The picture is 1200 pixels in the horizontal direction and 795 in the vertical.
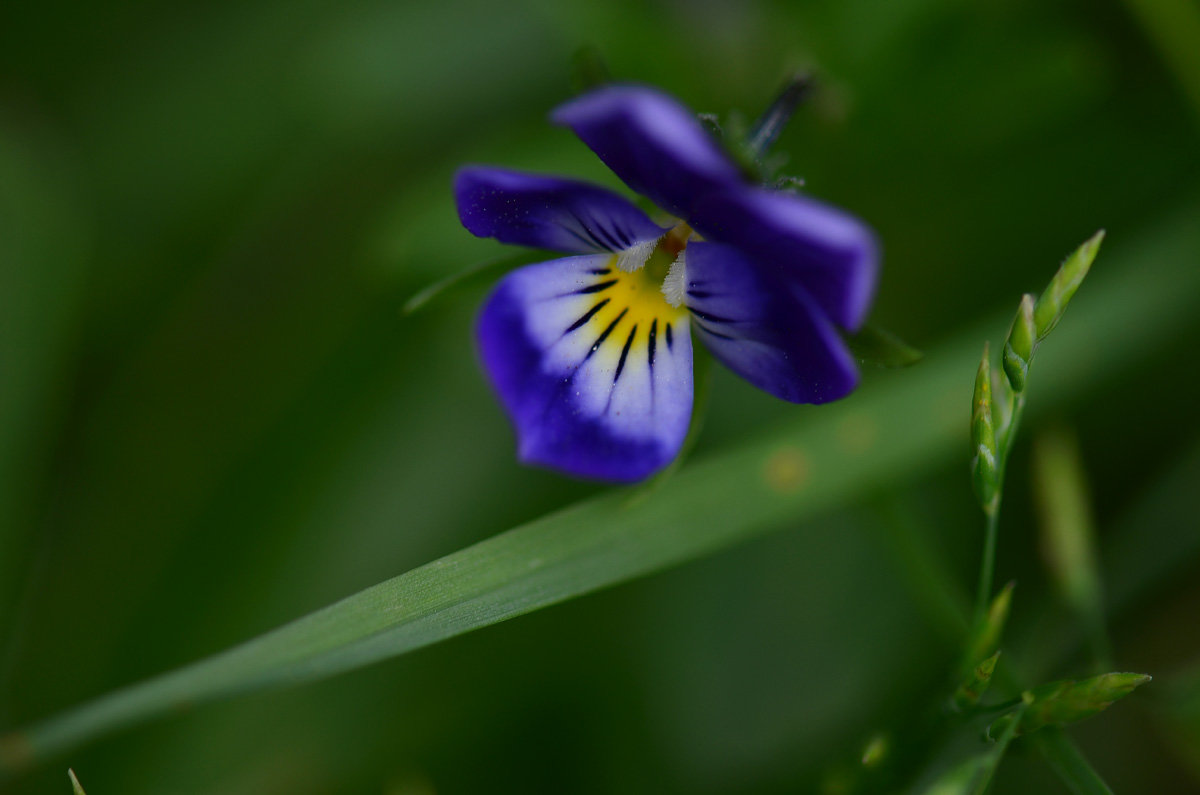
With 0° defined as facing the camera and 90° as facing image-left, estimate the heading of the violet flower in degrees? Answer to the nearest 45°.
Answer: approximately 45°
